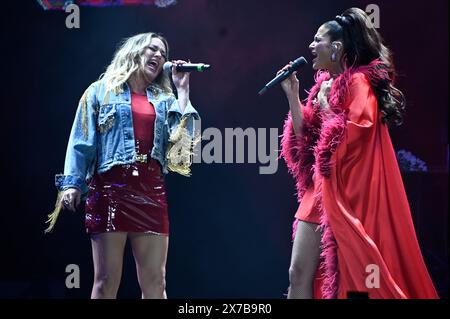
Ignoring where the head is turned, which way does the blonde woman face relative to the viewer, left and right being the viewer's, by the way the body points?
facing the viewer and to the right of the viewer
